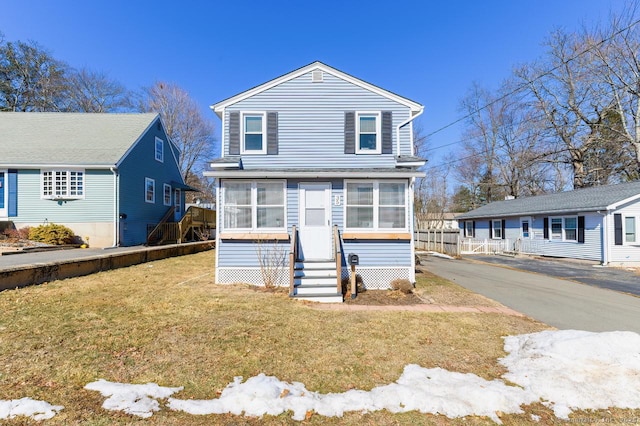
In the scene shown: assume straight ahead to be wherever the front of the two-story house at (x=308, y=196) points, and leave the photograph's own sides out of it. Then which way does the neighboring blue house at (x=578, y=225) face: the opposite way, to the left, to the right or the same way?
to the right

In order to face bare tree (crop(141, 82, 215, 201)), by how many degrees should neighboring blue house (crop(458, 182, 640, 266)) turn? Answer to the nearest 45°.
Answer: approximately 45° to its right

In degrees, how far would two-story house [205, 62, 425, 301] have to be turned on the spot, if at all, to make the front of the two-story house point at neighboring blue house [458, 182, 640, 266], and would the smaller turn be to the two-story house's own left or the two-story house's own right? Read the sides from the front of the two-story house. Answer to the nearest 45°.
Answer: approximately 135° to the two-story house's own left

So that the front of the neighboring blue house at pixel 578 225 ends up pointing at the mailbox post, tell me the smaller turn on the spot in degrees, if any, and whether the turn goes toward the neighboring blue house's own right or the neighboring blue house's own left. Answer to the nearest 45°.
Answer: approximately 45° to the neighboring blue house's own left

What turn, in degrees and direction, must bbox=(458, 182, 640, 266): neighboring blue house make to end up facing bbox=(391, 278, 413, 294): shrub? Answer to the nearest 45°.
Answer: approximately 45° to its left

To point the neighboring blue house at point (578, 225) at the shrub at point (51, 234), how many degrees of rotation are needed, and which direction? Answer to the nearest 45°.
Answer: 0° — it already faces it

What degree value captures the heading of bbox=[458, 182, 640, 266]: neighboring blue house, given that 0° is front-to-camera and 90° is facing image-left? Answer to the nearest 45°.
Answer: approximately 45°

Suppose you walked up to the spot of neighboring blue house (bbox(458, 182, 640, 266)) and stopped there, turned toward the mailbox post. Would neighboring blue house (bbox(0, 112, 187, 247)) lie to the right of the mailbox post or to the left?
right

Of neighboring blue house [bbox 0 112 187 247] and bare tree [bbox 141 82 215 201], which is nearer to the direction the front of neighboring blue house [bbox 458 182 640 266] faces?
the neighboring blue house
